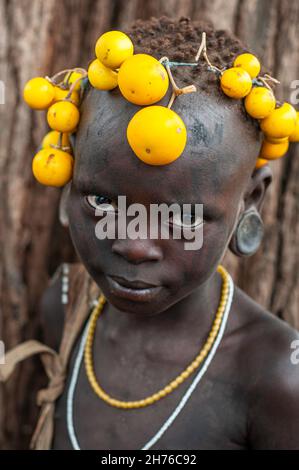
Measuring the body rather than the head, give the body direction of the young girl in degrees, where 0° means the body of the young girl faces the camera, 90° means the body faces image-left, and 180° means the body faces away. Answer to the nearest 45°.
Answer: approximately 45°

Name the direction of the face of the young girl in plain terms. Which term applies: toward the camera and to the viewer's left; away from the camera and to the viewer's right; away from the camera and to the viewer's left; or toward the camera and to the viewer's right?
toward the camera and to the viewer's left
